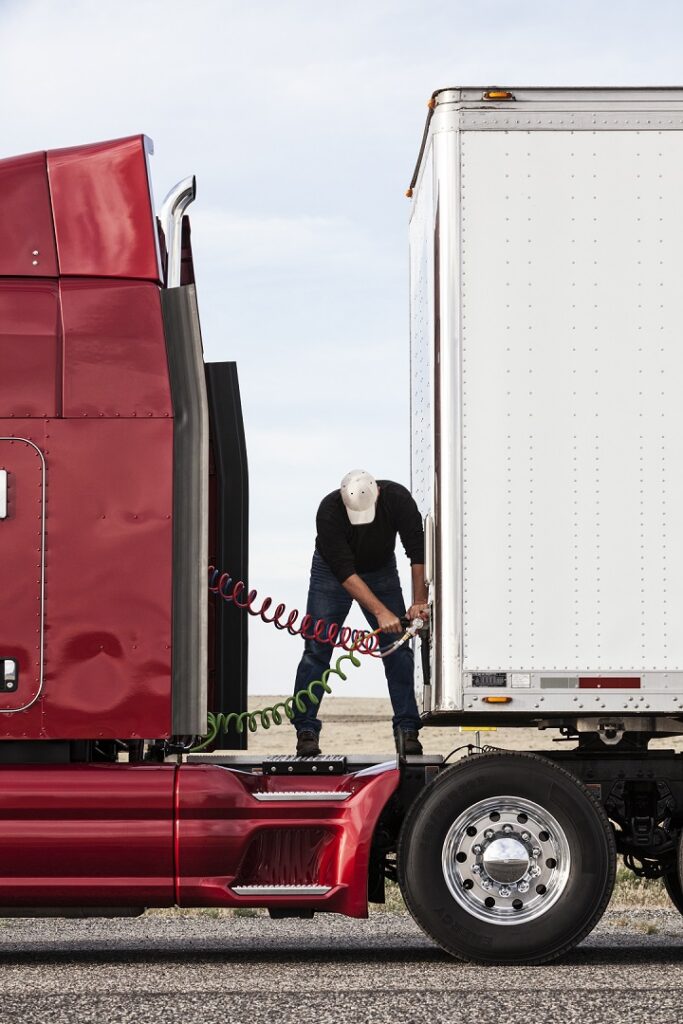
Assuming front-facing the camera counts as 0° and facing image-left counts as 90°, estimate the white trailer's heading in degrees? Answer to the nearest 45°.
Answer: approximately 90°

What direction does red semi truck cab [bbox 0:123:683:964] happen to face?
to the viewer's left
